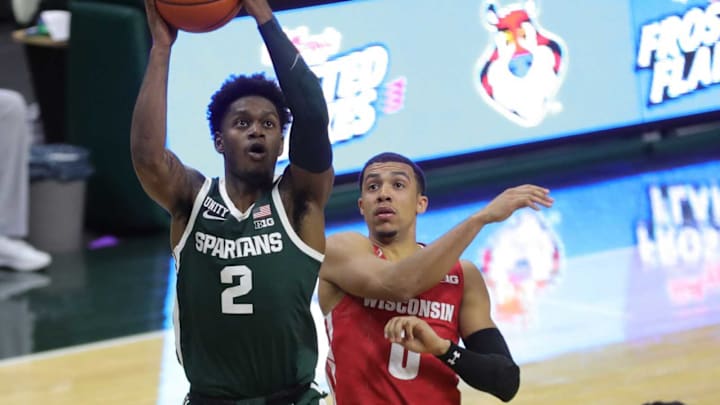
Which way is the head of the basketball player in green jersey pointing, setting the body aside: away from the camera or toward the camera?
toward the camera

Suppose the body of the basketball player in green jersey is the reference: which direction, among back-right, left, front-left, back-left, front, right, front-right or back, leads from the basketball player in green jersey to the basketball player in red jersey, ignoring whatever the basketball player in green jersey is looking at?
back-left

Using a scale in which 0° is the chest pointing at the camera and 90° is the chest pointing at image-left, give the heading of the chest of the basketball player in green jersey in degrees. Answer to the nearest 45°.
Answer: approximately 0°

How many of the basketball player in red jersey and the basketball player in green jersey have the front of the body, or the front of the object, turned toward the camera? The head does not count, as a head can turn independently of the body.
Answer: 2

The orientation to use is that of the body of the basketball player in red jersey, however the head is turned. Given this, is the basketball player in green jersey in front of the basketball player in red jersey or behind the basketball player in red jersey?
in front

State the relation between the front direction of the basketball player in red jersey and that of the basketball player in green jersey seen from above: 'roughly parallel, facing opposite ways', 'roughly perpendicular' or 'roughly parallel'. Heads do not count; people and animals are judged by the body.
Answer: roughly parallel

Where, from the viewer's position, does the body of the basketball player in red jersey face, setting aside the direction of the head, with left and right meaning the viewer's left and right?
facing the viewer
